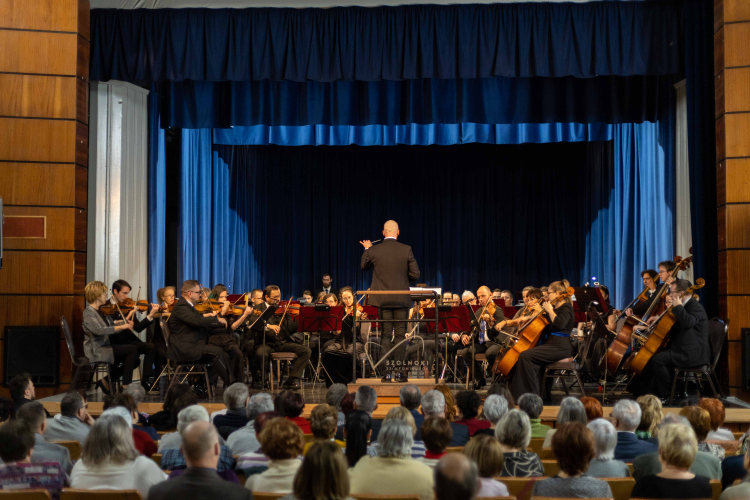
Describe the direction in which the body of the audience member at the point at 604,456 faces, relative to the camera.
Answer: away from the camera

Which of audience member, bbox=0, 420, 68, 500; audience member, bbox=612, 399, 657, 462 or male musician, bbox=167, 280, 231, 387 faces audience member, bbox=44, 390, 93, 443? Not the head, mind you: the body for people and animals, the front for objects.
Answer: audience member, bbox=0, 420, 68, 500

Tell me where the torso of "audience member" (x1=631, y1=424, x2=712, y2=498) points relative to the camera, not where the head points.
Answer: away from the camera

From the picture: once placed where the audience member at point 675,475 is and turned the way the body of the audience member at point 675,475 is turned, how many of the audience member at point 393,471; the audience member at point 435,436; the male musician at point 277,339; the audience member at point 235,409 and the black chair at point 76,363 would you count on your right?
0

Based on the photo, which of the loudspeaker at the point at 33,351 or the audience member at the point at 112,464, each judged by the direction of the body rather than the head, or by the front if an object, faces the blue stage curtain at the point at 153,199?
the audience member

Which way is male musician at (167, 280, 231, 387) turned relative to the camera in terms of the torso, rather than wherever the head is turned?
to the viewer's right

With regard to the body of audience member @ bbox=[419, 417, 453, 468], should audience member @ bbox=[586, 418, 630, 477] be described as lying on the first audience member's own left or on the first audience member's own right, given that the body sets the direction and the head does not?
on the first audience member's own right

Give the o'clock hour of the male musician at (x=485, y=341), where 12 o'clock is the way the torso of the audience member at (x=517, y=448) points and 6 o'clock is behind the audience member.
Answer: The male musician is roughly at 12 o'clock from the audience member.

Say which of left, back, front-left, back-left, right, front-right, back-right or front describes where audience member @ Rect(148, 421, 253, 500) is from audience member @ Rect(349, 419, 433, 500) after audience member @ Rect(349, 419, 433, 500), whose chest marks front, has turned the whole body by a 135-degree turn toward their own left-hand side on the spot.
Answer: front

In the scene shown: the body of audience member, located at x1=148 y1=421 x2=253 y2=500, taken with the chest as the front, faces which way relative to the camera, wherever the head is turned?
away from the camera

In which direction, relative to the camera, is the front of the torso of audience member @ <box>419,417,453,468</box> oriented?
away from the camera

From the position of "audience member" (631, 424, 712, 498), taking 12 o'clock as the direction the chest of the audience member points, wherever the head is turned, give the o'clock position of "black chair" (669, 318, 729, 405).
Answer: The black chair is roughly at 12 o'clock from the audience member.

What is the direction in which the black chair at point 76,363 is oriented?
to the viewer's right

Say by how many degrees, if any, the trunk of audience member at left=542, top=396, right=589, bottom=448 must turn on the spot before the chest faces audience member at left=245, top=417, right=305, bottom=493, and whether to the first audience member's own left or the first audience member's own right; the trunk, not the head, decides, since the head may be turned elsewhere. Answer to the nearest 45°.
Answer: approximately 135° to the first audience member's own left

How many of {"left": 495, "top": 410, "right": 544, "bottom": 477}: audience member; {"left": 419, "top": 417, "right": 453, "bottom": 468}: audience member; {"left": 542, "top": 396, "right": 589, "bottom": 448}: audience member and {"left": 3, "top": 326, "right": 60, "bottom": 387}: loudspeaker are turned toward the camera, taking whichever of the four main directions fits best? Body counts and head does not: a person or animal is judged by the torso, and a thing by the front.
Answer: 1

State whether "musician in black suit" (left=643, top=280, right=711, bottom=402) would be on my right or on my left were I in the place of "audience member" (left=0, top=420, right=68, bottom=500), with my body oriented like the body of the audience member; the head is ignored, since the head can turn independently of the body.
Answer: on my right

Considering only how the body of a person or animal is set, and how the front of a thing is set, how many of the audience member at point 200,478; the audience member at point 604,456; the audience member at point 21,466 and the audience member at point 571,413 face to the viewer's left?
0

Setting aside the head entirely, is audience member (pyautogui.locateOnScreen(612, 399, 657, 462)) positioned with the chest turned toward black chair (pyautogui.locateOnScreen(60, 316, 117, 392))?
no

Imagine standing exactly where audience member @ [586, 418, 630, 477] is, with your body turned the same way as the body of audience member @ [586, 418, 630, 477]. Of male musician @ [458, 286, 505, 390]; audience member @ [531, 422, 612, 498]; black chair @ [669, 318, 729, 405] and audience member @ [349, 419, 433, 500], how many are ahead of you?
2

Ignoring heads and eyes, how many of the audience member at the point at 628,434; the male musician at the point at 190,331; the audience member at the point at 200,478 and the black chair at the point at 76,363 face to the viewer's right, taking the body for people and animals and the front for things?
2

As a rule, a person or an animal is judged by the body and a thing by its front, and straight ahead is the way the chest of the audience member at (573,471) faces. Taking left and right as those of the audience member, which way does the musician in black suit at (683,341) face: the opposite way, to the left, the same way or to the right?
to the left

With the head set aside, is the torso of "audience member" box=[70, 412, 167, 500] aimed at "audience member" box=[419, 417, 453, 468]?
no

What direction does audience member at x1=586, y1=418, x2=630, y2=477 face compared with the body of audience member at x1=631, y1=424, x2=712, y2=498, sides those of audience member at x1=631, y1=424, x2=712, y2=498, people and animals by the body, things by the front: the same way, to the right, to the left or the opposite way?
the same way
